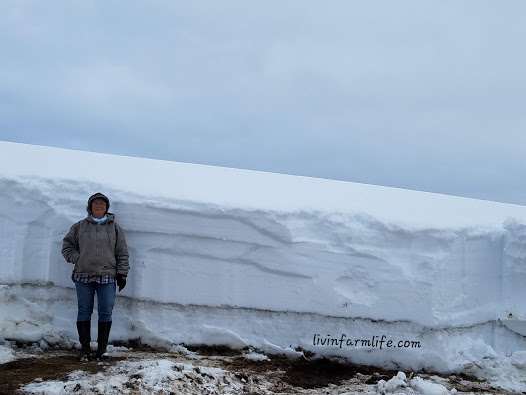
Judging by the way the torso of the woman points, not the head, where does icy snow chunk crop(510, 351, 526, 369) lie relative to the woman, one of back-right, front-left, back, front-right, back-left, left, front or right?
left

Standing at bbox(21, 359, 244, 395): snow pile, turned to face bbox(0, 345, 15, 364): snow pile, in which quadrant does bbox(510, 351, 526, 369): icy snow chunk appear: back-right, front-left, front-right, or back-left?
back-right

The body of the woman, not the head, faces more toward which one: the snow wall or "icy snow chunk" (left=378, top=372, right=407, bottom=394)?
the icy snow chunk

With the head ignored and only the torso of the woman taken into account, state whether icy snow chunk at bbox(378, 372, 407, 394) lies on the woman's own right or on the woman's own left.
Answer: on the woman's own left

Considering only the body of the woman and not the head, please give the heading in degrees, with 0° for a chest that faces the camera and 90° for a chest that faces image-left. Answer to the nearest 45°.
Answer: approximately 0°

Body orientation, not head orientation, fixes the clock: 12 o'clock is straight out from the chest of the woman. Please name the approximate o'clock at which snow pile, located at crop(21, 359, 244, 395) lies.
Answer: The snow pile is roughly at 11 o'clock from the woman.

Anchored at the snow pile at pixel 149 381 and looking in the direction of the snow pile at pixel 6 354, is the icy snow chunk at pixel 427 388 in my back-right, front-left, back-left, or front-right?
back-right
